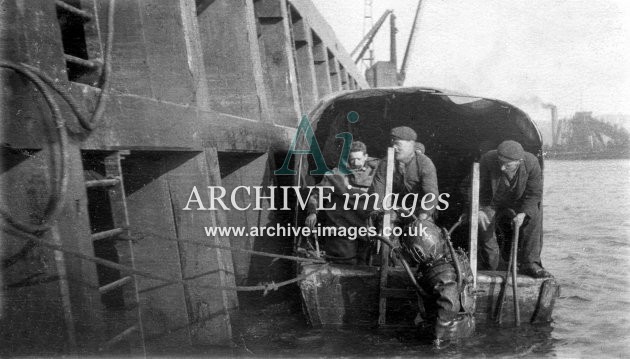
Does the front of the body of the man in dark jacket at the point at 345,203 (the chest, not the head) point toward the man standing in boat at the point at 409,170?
no

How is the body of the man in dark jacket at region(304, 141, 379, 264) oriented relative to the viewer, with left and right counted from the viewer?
facing the viewer

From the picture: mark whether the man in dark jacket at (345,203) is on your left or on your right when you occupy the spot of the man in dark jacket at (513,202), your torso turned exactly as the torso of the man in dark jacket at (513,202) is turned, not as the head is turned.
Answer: on your right

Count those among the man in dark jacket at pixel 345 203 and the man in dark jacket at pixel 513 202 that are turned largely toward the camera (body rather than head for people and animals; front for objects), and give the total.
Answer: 2

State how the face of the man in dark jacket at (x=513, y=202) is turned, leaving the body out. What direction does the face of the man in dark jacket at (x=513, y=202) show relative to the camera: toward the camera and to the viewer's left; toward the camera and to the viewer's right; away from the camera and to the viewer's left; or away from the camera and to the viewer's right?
toward the camera and to the viewer's left

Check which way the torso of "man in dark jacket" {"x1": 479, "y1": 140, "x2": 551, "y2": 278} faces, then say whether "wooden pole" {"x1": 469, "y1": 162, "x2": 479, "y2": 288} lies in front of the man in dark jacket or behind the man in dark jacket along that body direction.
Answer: in front

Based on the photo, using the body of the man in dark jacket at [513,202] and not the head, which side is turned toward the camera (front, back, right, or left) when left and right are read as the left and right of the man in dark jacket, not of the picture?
front

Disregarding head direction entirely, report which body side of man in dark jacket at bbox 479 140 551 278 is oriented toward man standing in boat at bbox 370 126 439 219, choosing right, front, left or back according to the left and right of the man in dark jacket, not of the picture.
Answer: right

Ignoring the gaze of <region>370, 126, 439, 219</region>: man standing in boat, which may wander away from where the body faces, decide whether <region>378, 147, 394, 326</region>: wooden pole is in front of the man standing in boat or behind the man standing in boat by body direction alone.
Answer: in front

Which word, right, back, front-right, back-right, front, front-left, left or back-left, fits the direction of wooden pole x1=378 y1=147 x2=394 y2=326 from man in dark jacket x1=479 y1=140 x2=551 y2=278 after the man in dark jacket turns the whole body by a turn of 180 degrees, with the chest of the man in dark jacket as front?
back-left

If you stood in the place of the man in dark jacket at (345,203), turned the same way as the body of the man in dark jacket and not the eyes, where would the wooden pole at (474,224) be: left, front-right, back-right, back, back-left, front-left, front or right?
front-left

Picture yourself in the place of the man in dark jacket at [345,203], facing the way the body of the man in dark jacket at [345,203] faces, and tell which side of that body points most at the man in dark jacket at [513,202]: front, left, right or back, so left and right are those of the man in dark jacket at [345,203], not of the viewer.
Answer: left

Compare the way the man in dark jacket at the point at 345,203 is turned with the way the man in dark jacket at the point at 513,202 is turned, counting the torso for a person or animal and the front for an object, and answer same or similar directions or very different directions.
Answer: same or similar directions
